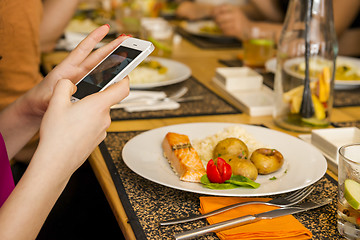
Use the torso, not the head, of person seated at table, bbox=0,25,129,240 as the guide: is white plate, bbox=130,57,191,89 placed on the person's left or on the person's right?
on the person's left

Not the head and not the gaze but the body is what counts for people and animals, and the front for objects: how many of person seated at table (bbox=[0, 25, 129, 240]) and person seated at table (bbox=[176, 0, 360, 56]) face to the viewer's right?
1

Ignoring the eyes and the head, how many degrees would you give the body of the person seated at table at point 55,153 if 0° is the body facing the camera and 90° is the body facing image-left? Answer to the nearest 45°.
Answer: approximately 270°

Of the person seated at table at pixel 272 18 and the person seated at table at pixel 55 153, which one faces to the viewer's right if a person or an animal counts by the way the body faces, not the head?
the person seated at table at pixel 55 153

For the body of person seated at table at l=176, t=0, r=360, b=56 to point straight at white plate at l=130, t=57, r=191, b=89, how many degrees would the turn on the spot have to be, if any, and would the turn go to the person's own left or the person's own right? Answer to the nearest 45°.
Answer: approximately 45° to the person's own left

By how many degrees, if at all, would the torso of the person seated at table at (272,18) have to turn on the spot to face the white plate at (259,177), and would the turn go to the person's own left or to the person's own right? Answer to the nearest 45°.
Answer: approximately 45° to the person's own left

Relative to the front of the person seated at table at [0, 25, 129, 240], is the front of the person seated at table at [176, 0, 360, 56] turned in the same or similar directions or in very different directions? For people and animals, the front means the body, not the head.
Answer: very different directions

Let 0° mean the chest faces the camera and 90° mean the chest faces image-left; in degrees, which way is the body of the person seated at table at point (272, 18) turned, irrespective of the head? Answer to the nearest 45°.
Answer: approximately 45°
